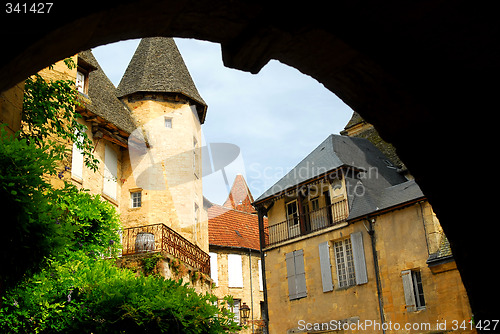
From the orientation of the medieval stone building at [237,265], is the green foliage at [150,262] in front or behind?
in front

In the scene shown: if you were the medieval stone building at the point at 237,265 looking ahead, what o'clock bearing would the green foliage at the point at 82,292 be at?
The green foliage is roughly at 12 o'clock from the medieval stone building.

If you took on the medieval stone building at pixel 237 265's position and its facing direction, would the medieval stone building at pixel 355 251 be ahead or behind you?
ahead

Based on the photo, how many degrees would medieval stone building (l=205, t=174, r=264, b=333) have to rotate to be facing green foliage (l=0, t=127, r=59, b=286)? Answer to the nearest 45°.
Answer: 0° — it already faces it

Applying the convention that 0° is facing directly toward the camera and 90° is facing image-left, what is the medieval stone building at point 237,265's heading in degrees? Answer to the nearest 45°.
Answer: approximately 0°

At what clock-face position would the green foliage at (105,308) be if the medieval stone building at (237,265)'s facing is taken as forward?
The green foliage is roughly at 12 o'clock from the medieval stone building.
